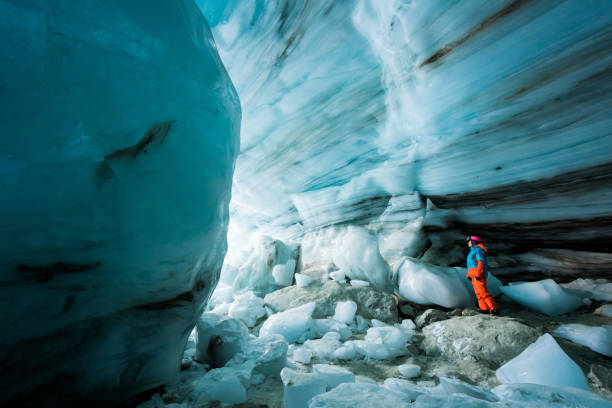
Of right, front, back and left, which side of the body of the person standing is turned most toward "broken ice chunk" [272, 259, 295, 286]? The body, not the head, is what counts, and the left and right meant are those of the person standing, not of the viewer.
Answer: front

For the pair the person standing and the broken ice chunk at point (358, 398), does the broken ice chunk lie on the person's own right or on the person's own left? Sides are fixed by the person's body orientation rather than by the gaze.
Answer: on the person's own left

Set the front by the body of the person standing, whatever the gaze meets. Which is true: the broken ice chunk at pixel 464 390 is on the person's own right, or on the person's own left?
on the person's own left

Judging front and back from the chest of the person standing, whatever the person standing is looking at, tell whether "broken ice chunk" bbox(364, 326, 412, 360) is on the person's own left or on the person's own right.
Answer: on the person's own left

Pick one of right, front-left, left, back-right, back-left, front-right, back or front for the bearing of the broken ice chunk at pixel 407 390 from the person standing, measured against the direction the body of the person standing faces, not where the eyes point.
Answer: left

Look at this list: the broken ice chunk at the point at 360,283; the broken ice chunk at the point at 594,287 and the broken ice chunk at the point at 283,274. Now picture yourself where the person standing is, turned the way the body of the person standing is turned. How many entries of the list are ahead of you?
2

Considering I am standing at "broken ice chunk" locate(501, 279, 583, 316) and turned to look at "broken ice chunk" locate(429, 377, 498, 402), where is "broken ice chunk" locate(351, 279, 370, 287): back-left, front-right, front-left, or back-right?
front-right

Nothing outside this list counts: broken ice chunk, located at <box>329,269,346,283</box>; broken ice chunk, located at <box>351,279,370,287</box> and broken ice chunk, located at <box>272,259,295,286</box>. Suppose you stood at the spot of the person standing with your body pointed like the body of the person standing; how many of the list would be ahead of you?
3

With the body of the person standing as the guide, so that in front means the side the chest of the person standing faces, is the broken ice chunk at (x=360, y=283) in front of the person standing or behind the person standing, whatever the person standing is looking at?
in front

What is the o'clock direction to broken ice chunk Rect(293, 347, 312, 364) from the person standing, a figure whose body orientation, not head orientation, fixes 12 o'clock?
The broken ice chunk is roughly at 10 o'clock from the person standing.

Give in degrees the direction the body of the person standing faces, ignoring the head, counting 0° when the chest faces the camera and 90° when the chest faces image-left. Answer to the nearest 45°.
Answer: approximately 90°

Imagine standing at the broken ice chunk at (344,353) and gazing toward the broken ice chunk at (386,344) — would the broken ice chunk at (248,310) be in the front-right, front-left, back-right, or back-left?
back-left

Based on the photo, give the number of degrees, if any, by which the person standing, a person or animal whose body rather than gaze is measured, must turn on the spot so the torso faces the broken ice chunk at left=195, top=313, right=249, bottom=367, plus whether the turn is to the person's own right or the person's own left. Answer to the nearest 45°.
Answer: approximately 45° to the person's own left

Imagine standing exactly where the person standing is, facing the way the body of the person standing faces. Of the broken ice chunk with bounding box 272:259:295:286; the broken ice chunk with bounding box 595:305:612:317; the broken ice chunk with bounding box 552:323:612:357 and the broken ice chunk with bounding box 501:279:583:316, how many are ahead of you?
1

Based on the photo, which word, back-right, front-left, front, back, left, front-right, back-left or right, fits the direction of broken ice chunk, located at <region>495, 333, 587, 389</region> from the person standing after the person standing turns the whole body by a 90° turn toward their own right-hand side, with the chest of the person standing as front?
back

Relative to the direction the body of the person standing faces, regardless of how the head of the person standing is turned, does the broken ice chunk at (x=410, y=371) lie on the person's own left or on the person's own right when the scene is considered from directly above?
on the person's own left
